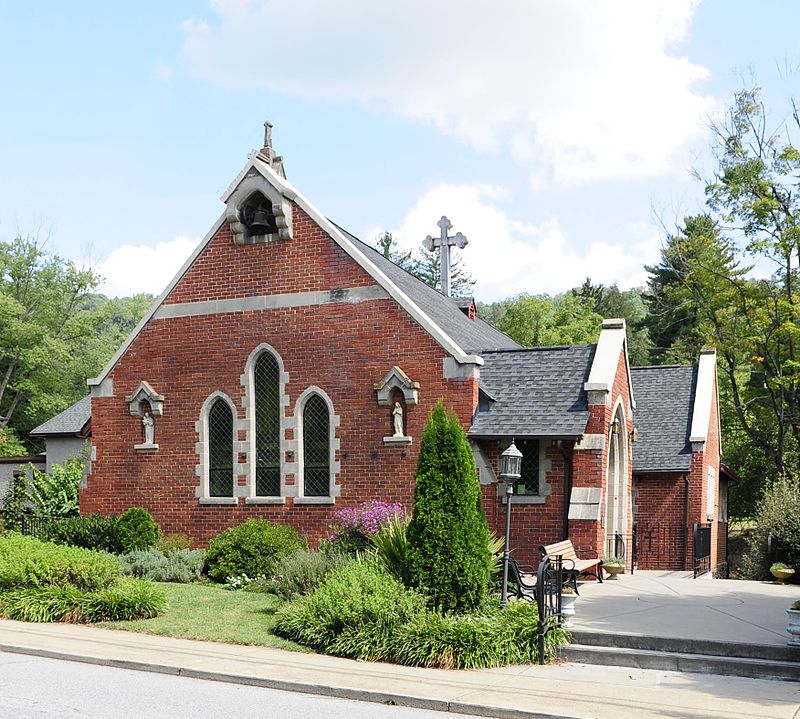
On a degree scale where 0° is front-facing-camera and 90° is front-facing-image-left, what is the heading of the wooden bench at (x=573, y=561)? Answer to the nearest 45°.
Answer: approximately 315°

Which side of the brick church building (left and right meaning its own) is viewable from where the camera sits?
front

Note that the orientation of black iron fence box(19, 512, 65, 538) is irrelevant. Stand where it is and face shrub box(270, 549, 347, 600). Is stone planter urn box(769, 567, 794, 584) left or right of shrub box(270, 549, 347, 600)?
left

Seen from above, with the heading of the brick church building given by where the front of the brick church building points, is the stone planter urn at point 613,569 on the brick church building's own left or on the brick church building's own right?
on the brick church building's own left

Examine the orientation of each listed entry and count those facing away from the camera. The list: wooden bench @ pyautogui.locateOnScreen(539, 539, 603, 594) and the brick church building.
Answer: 0

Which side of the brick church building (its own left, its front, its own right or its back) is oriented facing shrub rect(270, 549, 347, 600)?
front
